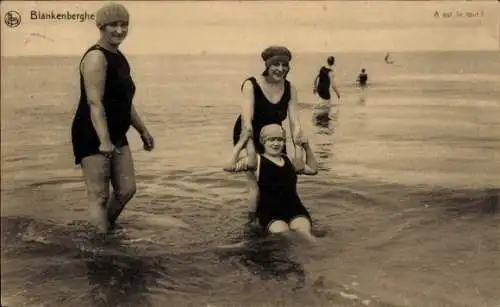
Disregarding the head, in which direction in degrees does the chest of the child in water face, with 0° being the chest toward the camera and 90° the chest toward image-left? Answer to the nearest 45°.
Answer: approximately 0°

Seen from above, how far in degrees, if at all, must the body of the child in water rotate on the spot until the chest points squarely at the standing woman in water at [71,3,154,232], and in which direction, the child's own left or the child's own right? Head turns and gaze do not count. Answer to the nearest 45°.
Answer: approximately 90° to the child's own right

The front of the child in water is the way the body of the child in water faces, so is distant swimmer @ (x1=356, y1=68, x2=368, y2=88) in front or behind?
behind
